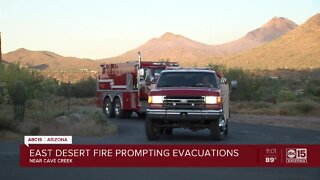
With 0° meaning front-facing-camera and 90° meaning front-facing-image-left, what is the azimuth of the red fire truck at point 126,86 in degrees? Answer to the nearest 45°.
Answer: approximately 315°

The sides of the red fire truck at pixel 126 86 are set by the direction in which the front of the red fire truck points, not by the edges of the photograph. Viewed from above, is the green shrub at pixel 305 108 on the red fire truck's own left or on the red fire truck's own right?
on the red fire truck's own left

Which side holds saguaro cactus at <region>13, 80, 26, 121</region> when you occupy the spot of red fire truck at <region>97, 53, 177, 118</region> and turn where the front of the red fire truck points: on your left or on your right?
on your right
